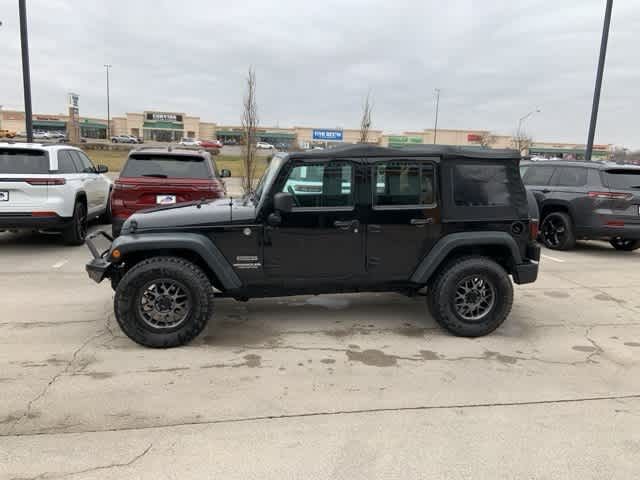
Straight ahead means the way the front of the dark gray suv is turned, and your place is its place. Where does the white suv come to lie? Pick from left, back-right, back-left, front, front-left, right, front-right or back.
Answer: left

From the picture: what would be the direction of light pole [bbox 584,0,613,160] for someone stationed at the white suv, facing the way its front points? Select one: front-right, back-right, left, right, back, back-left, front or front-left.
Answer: front-right

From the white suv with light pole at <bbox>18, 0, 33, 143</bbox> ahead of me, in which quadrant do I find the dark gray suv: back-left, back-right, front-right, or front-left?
back-right

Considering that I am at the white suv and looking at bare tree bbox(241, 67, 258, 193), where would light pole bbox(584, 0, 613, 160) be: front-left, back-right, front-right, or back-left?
front-right

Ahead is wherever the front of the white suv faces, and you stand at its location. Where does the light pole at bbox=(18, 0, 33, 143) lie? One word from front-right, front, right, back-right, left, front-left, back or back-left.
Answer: front-left

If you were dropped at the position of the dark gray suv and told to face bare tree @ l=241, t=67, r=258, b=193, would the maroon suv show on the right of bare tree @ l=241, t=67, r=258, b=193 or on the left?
left

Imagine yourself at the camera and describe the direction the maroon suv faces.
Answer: facing away from the viewer

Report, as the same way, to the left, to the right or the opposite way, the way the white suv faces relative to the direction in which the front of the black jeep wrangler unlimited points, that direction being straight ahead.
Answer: to the right

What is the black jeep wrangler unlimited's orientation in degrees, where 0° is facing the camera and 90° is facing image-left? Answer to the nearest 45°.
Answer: approximately 90°

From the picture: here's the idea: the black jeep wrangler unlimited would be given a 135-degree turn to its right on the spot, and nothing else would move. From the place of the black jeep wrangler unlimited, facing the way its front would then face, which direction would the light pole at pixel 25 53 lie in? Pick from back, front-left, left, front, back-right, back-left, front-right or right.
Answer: left

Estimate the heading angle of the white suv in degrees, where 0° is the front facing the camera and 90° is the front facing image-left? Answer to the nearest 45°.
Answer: approximately 225°

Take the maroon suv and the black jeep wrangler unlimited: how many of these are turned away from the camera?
1

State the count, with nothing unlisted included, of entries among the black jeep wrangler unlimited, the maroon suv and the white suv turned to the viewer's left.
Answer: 1

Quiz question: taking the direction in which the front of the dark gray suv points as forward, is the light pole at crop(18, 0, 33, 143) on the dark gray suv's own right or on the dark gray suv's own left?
on the dark gray suv's own left

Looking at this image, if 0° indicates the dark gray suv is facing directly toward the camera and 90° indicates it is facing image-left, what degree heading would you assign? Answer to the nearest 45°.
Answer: approximately 135°
